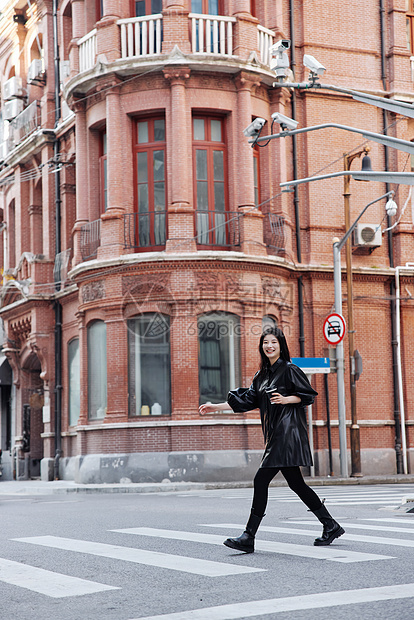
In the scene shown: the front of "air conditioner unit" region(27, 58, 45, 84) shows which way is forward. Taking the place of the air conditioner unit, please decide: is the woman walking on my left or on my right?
on my left

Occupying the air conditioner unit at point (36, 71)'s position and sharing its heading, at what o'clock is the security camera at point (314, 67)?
The security camera is roughly at 10 o'clock from the air conditioner unit.

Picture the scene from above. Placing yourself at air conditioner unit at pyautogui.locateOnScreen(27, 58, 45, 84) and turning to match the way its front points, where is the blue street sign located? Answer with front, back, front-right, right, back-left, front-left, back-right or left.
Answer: left

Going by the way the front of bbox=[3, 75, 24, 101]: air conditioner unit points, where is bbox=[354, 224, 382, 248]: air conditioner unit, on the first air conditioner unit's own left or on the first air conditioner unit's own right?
on the first air conditioner unit's own left

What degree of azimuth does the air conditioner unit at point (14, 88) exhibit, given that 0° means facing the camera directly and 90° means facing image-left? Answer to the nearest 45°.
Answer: approximately 45°

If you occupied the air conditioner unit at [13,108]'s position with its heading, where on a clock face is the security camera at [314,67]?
The security camera is roughly at 10 o'clock from the air conditioner unit.

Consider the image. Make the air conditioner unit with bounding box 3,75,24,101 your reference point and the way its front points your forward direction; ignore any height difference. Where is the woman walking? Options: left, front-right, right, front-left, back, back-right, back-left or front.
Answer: front-left

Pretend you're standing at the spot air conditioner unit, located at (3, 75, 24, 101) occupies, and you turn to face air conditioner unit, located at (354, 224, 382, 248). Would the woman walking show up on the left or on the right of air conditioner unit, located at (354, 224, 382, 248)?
right

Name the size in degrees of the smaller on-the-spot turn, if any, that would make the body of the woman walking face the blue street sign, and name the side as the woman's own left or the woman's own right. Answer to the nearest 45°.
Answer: approximately 135° to the woman's own right

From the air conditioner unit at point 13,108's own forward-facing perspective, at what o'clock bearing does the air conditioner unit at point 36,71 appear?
the air conditioner unit at point 36,71 is roughly at 10 o'clock from the air conditioner unit at point 13,108.
